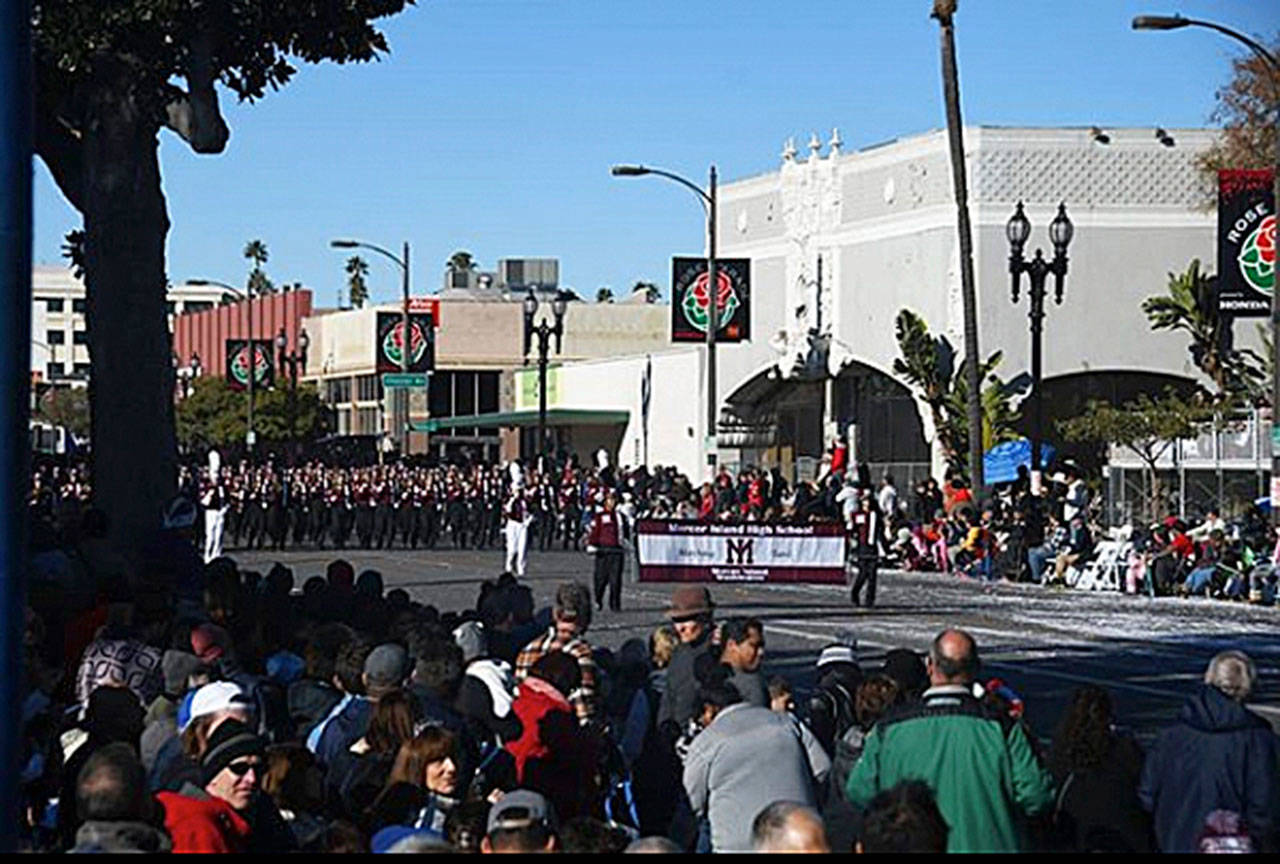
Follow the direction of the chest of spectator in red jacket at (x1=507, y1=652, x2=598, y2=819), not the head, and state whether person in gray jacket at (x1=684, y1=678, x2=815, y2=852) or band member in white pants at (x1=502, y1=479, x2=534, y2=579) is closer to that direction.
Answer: the band member in white pants

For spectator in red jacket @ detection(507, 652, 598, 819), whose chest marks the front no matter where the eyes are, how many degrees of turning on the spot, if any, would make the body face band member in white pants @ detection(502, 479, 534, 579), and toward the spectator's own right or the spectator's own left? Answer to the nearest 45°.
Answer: approximately 45° to the spectator's own left

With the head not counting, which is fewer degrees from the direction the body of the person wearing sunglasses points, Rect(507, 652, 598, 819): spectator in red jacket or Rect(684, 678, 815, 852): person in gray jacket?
the person in gray jacket

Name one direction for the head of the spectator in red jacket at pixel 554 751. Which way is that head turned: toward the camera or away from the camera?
away from the camera

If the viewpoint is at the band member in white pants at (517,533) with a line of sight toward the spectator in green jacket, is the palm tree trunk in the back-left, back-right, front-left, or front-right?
back-left

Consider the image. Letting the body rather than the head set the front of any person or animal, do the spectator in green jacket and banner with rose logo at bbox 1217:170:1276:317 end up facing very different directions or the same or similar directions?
very different directions

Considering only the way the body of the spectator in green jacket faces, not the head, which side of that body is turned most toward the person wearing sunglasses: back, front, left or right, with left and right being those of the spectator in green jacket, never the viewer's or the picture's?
left

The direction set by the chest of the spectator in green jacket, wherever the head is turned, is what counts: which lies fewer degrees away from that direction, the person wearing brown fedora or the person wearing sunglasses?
the person wearing brown fedora

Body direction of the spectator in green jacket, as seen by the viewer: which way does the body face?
away from the camera

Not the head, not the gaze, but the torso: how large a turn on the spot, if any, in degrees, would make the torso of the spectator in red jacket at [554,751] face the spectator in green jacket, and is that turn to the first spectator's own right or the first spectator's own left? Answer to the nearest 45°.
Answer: approximately 90° to the first spectator's own right
